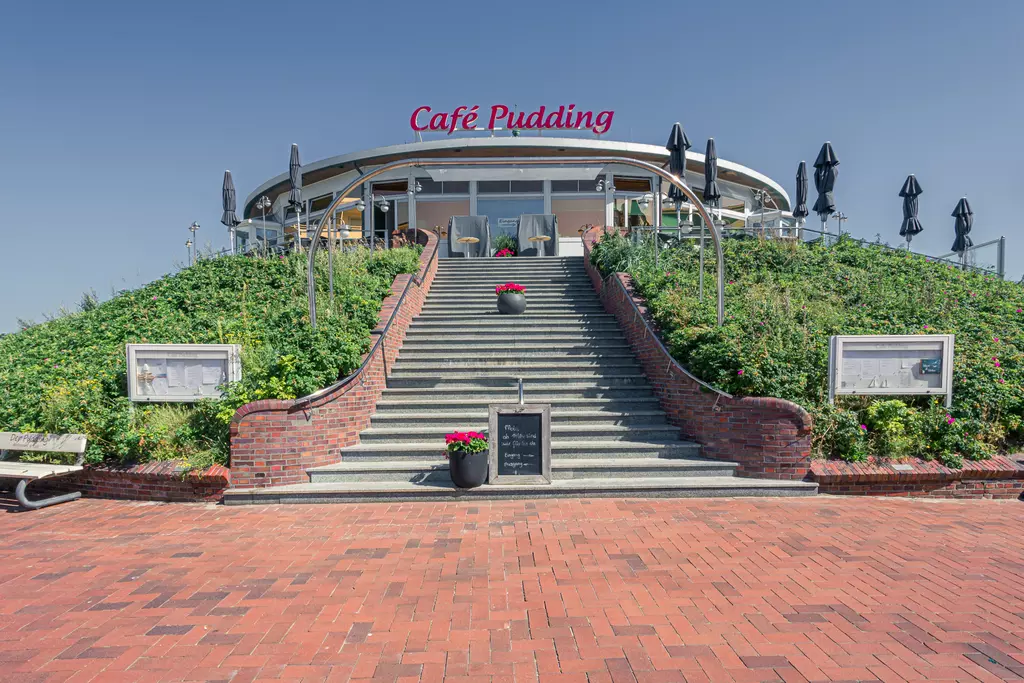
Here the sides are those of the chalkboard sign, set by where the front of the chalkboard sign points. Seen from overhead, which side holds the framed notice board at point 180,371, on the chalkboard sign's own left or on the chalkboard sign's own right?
on the chalkboard sign's own right

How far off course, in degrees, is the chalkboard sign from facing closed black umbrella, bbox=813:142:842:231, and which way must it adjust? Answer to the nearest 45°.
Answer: approximately 135° to its left

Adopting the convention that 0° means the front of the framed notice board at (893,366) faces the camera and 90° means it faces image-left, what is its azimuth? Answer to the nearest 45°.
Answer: approximately 0°

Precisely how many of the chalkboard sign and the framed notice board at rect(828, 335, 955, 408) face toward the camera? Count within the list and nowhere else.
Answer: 2

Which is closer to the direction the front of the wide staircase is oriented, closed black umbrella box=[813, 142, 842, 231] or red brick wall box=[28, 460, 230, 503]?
the red brick wall

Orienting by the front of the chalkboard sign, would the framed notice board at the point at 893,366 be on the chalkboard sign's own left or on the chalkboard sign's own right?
on the chalkboard sign's own left

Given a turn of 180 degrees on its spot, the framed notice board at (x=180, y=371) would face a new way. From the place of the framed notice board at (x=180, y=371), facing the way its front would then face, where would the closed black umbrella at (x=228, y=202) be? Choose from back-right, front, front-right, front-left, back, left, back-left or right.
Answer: front

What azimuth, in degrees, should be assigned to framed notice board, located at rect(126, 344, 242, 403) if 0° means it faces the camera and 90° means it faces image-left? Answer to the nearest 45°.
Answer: approximately 0°

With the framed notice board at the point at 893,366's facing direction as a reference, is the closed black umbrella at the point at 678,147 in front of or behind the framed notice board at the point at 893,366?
behind
